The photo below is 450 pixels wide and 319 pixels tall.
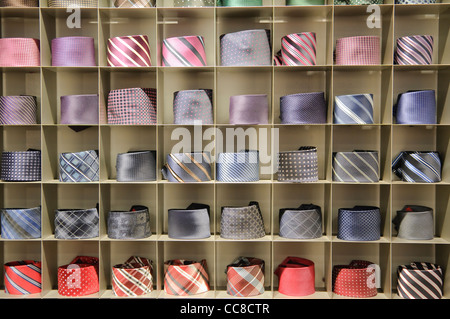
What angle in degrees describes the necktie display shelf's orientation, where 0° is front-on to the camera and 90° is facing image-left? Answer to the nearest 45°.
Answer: approximately 0°
